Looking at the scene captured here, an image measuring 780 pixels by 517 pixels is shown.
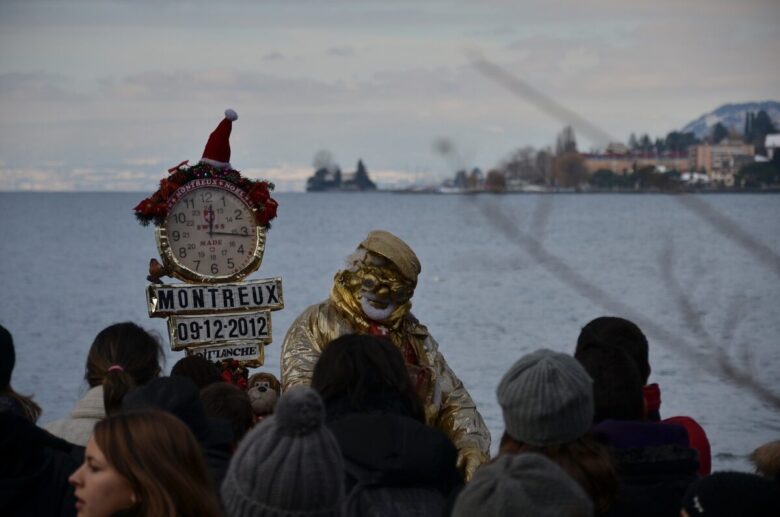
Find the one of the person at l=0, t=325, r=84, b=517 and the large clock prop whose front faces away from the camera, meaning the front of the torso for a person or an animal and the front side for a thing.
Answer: the person

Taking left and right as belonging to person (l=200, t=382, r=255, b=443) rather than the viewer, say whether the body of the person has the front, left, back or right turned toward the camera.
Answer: back

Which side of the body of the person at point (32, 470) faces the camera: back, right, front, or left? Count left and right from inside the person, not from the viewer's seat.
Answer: back

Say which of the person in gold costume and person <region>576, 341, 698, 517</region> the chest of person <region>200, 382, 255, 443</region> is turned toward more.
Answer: the person in gold costume

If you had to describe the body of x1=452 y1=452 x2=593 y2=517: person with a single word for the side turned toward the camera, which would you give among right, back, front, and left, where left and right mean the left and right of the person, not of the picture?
back

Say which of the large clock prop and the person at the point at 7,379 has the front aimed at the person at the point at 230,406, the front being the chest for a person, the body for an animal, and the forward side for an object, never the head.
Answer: the large clock prop

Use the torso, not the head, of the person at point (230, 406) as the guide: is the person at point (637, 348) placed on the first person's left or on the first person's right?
on the first person's right
